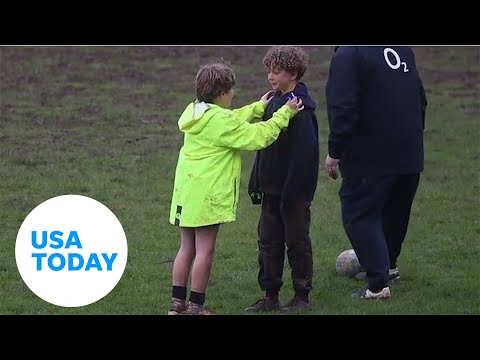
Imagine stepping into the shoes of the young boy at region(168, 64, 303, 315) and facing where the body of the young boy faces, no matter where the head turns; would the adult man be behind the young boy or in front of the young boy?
in front

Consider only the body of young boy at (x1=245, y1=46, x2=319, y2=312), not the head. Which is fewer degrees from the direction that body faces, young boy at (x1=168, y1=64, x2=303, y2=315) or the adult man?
the young boy

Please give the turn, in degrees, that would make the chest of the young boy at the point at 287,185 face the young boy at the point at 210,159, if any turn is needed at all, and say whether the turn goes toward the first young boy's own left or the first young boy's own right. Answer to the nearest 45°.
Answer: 0° — they already face them

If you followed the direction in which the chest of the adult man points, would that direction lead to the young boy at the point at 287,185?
no

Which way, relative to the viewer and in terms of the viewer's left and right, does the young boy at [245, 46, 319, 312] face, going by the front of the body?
facing the viewer and to the left of the viewer

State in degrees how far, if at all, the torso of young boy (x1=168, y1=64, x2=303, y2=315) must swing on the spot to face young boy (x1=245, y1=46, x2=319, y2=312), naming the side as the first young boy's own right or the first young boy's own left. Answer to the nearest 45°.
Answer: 0° — they already face them

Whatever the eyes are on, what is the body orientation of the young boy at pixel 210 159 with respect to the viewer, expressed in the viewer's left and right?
facing away from the viewer and to the right of the viewer

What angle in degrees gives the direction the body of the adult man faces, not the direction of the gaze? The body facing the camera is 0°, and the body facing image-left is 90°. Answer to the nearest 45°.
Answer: approximately 135°

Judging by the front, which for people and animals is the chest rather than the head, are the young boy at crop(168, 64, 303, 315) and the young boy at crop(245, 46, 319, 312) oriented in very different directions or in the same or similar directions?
very different directions

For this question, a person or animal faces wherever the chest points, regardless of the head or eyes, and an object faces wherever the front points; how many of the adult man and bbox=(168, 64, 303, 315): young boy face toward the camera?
0
